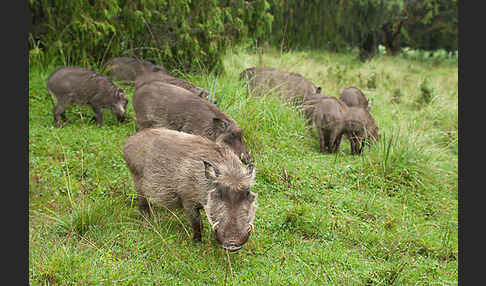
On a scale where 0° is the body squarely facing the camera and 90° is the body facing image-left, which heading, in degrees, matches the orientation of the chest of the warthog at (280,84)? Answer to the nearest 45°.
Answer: approximately 270°

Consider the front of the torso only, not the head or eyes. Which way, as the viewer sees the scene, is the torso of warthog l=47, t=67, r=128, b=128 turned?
to the viewer's right

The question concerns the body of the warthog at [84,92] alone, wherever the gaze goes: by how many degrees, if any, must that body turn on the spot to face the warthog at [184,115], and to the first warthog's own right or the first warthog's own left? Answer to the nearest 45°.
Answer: approximately 45° to the first warthog's own right

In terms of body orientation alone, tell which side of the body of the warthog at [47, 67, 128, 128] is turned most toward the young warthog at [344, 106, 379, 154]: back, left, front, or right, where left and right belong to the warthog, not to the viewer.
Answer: front

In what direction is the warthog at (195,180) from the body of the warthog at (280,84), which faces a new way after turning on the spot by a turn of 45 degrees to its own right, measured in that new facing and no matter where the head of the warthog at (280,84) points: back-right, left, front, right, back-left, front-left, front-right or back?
front-right

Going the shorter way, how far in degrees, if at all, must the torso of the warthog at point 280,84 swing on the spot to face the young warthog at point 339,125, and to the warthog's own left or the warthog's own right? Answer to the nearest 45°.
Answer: approximately 45° to the warthog's own right

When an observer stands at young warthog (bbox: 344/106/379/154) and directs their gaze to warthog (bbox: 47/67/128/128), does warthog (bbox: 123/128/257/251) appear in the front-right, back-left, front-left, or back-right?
front-left

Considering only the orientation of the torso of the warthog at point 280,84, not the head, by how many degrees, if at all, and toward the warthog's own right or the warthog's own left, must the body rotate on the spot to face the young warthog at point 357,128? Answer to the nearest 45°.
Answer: approximately 45° to the warthog's own right

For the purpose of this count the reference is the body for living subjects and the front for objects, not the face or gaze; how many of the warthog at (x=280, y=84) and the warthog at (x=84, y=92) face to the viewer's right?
2

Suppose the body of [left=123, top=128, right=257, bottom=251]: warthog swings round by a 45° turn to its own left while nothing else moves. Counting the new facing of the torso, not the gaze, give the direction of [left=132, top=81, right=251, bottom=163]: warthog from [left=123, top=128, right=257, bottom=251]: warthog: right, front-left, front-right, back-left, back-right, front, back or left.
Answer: left

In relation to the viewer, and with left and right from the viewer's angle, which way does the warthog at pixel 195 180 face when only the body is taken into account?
facing the viewer and to the right of the viewer

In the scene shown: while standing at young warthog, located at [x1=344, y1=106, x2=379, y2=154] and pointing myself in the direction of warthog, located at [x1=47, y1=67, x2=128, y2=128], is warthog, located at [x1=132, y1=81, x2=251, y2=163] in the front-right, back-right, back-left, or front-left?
front-left
